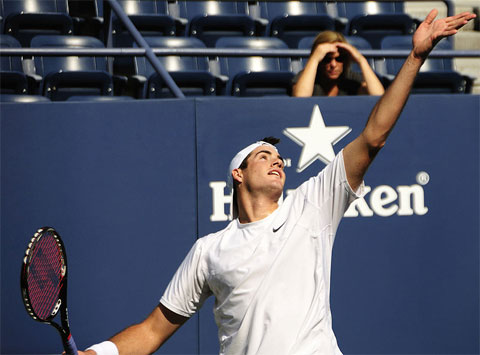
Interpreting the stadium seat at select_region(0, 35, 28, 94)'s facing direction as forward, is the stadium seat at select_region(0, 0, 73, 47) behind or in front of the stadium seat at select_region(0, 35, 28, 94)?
behind

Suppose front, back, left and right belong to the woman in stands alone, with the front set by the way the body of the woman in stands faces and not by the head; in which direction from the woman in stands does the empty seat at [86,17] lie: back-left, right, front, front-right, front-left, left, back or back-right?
back-right

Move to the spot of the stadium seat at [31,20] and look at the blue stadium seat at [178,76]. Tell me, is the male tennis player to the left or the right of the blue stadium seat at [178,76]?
right

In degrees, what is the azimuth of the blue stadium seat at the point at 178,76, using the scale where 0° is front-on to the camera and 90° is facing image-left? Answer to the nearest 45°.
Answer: approximately 0°

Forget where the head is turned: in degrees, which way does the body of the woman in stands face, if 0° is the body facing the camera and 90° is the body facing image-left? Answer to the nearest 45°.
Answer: approximately 0°

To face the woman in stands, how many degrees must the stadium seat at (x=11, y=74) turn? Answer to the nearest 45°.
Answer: approximately 45° to its left

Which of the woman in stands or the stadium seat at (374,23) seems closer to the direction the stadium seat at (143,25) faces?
the woman in stands

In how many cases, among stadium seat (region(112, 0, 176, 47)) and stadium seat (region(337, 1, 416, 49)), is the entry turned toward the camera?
2

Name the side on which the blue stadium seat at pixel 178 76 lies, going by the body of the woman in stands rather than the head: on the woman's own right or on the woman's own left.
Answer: on the woman's own right

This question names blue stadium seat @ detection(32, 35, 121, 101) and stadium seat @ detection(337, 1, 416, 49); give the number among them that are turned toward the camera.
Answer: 2

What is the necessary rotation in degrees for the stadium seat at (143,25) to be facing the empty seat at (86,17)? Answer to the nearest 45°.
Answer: approximately 135° to its right
